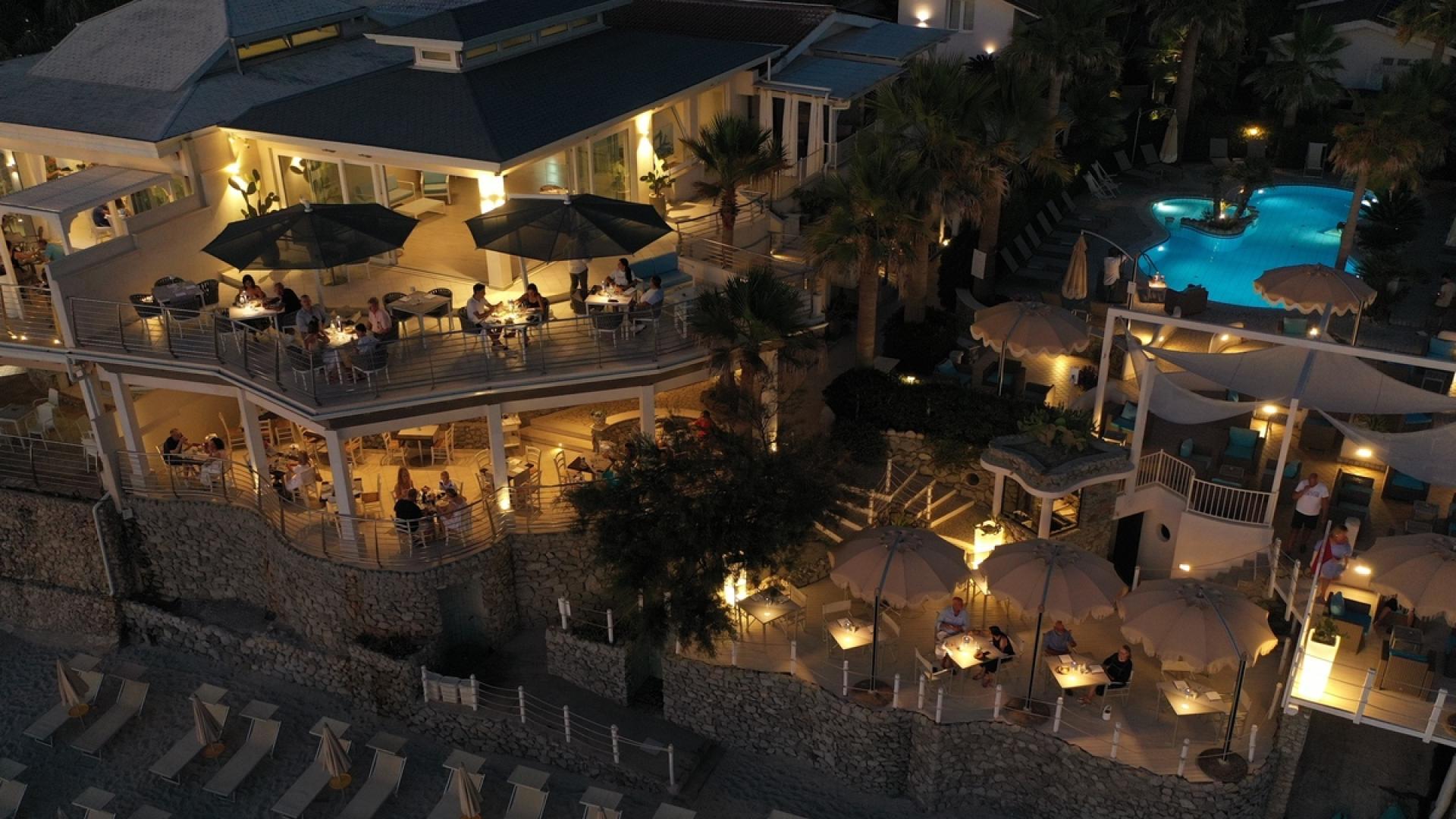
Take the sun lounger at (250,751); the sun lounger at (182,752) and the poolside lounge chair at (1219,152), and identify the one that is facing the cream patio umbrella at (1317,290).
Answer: the poolside lounge chair

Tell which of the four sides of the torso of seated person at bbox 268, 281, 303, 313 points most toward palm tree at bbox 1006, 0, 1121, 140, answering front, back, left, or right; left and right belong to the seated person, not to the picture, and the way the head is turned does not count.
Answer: back

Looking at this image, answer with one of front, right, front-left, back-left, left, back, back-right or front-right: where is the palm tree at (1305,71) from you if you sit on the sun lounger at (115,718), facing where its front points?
back-left

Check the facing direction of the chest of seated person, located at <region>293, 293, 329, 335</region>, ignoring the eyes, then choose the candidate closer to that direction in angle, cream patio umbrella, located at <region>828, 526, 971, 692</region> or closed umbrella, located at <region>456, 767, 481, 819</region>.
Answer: the cream patio umbrella

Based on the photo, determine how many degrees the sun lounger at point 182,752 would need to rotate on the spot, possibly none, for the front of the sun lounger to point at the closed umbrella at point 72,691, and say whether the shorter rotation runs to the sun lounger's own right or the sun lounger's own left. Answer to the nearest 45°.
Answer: approximately 90° to the sun lounger's own right

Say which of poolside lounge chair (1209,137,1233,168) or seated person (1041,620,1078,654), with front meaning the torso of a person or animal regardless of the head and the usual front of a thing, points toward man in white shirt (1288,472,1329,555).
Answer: the poolside lounge chair

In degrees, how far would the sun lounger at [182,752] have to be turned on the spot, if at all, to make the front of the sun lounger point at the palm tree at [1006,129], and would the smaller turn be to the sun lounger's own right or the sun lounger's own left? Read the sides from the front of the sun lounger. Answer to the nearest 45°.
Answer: approximately 135° to the sun lounger's own left

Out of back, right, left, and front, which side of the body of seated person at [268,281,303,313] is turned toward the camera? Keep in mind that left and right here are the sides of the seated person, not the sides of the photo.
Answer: left
